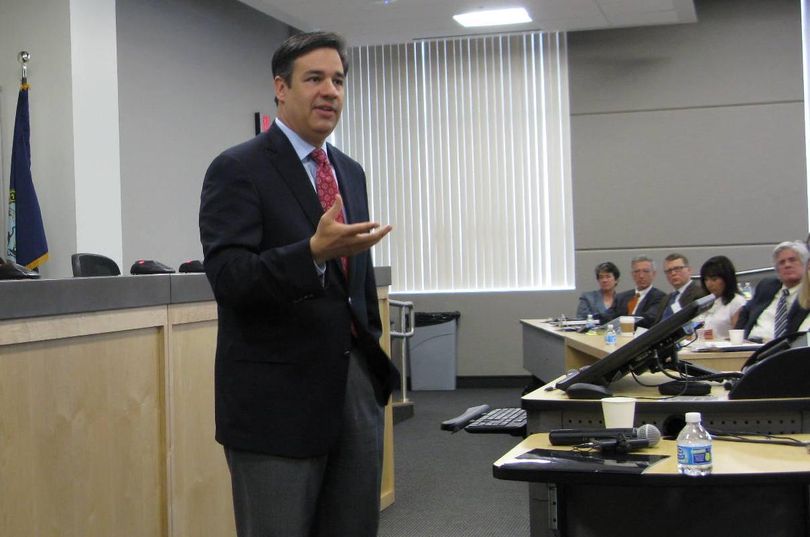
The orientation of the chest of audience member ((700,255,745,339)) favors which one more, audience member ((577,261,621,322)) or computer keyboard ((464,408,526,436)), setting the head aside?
the computer keyboard

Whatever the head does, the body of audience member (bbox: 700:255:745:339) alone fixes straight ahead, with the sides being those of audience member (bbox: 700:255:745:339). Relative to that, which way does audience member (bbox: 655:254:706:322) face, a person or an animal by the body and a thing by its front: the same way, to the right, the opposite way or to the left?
the same way

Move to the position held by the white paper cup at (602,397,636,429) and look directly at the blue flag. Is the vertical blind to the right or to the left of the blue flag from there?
right

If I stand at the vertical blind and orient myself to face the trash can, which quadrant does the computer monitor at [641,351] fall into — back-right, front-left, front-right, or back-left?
front-left

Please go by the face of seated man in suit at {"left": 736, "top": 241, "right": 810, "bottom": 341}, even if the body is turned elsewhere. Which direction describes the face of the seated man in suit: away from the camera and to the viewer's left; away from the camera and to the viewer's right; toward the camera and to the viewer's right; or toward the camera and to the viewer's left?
toward the camera and to the viewer's left

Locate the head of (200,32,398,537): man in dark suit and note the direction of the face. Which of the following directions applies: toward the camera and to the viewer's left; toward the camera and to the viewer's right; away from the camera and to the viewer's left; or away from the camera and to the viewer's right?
toward the camera and to the viewer's right

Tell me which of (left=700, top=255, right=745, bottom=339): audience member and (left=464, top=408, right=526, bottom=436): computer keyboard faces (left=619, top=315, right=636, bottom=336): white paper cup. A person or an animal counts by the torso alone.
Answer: the audience member

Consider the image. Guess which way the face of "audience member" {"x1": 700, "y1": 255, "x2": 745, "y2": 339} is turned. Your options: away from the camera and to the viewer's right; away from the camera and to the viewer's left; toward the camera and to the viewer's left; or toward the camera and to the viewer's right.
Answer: toward the camera and to the viewer's left

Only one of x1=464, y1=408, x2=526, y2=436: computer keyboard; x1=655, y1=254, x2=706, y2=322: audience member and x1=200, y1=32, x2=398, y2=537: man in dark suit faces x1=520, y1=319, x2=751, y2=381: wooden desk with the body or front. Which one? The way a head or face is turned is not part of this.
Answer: the audience member

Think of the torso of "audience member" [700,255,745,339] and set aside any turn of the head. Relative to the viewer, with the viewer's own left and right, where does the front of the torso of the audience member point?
facing the viewer and to the left of the viewer

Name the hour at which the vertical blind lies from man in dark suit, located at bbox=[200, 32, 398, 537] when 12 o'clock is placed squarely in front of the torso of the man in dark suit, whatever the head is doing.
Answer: The vertical blind is roughly at 8 o'clock from the man in dark suit.

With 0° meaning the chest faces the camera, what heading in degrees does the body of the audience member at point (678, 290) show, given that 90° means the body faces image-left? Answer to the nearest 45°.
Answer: approximately 45°

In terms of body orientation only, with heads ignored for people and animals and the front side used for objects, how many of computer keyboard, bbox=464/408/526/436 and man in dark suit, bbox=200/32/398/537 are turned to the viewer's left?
1

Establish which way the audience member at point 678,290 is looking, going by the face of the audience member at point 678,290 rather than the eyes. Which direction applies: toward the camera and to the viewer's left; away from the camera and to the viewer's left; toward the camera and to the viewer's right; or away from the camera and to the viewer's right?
toward the camera and to the viewer's left
